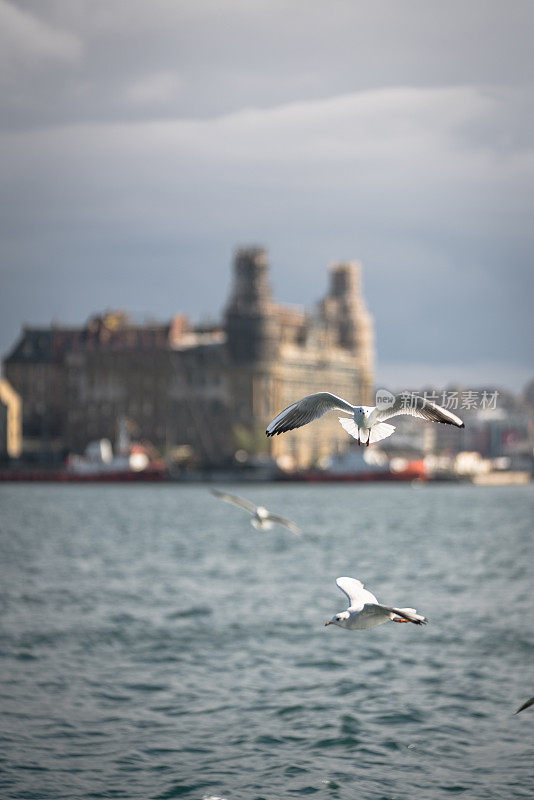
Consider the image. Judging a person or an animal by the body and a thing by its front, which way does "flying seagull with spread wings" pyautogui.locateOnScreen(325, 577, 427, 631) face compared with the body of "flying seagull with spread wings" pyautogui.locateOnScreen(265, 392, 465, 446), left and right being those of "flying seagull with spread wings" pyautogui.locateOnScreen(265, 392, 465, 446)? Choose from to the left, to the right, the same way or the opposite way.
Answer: to the right

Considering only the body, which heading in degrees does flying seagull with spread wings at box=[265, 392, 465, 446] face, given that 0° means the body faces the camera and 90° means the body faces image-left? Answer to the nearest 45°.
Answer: approximately 0°

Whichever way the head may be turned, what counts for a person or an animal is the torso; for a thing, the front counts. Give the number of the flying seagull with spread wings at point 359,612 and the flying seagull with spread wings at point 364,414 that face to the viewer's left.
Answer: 1

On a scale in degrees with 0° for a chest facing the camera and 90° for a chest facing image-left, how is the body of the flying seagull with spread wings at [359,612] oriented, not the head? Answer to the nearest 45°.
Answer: approximately 90°
